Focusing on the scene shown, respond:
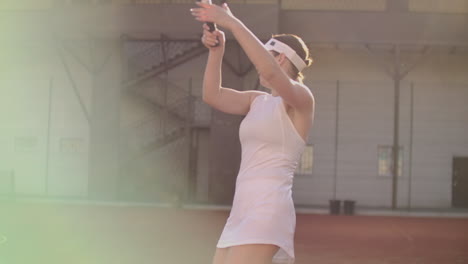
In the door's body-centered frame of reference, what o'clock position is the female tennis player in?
The female tennis player is roughly at 12 o'clock from the door.

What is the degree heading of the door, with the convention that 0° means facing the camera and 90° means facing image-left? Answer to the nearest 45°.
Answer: approximately 0°

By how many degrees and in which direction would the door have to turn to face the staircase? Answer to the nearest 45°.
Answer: approximately 45° to its right

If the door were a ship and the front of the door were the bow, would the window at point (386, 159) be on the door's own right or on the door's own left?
on the door's own right
